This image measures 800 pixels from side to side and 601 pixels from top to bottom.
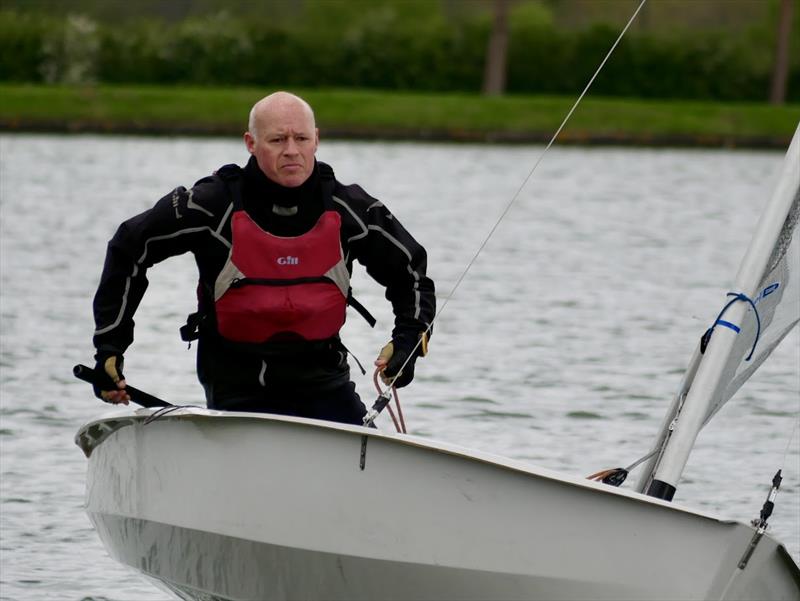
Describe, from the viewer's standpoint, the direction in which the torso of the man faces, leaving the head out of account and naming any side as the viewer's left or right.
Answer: facing the viewer
